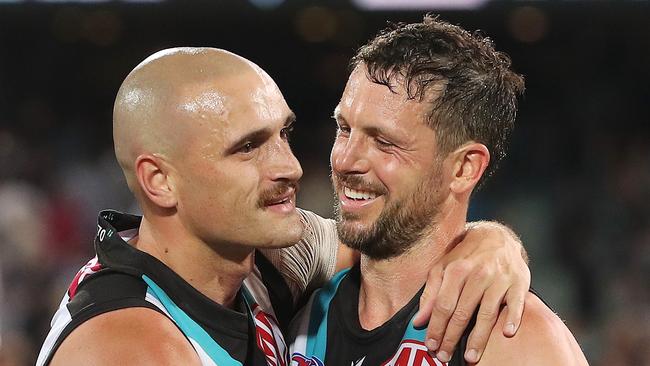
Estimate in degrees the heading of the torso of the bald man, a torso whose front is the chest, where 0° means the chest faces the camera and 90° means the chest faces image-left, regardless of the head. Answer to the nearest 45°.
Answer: approximately 315°
